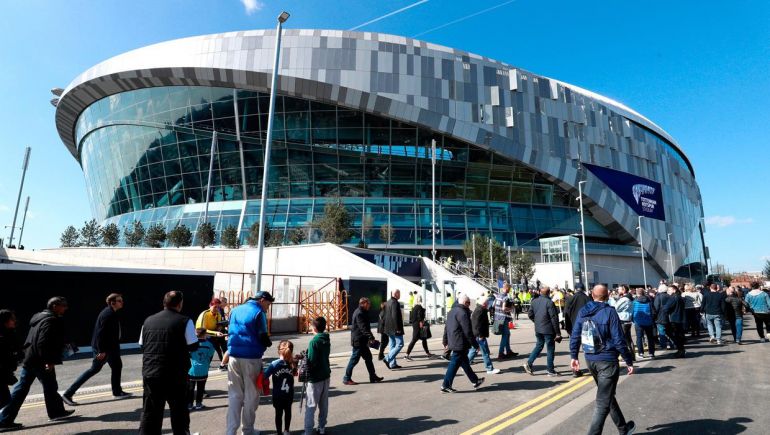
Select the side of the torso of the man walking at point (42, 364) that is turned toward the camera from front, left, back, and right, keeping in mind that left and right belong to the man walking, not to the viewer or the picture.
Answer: right

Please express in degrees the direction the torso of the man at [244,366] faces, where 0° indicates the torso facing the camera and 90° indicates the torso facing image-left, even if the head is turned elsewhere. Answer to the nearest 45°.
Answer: approximately 225°

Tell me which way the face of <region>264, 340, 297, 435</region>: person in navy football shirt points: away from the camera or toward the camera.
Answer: away from the camera

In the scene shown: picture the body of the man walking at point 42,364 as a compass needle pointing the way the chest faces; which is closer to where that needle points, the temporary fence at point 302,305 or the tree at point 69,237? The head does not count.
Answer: the temporary fence

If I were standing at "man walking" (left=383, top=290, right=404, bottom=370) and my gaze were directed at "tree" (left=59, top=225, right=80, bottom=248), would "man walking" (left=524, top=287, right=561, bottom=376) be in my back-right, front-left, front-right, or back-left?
back-right

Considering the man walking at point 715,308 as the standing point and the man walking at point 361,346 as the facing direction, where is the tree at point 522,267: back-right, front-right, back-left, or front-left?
back-right

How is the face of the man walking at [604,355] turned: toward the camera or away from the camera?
away from the camera
